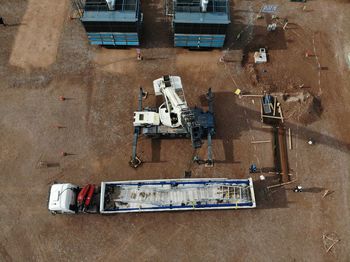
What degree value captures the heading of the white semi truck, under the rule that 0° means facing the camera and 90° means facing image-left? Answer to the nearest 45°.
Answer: approximately 90°

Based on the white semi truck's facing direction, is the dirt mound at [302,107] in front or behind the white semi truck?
behind

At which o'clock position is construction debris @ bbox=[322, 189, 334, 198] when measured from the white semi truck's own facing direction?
The construction debris is roughly at 6 o'clock from the white semi truck.
